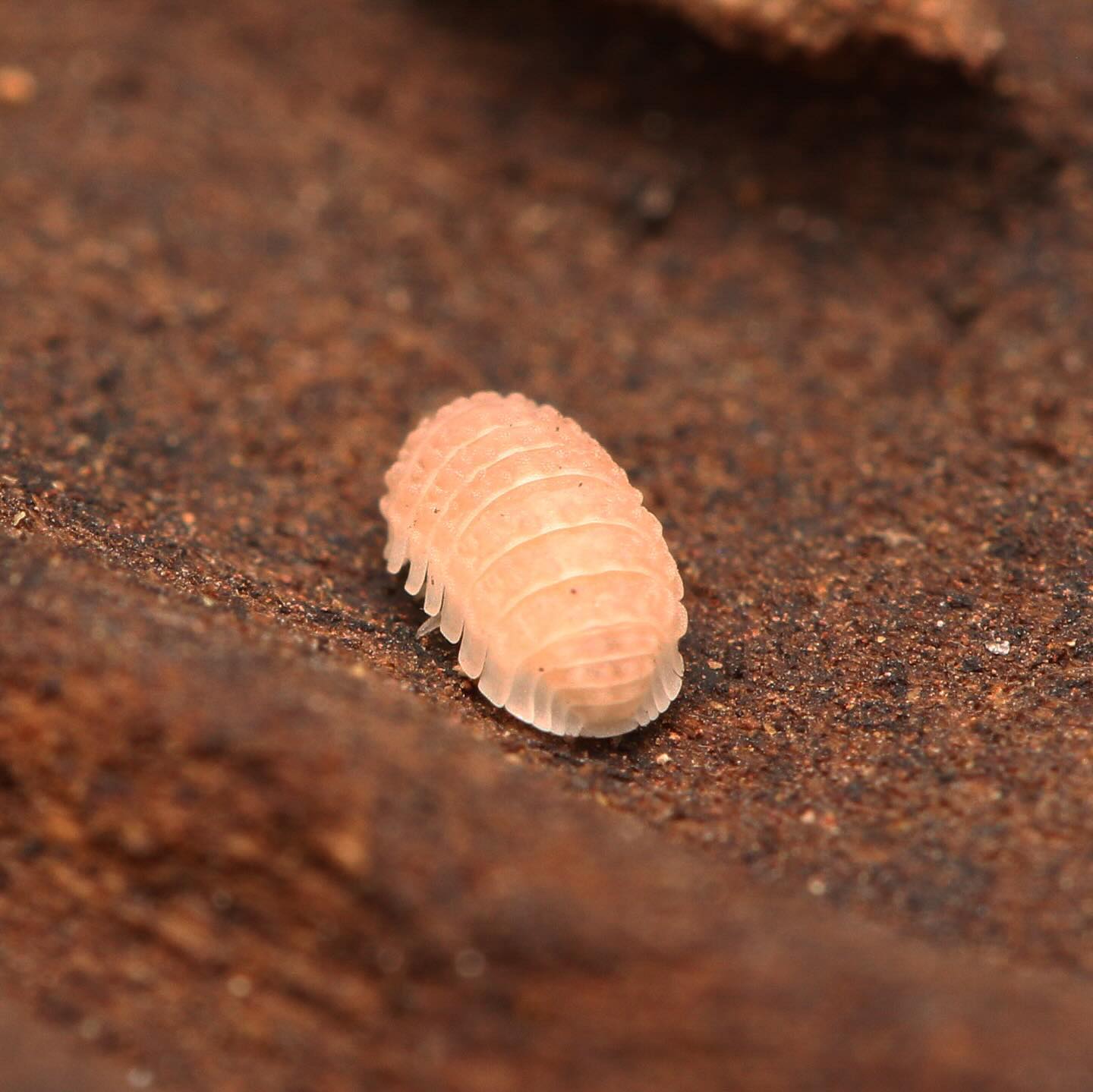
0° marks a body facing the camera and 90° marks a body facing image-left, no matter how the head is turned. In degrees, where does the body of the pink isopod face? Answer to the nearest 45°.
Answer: approximately 135°
